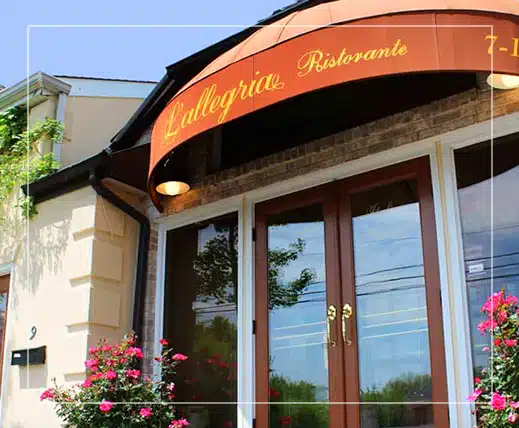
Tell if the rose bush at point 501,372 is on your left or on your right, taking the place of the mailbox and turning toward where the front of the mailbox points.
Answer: on your left

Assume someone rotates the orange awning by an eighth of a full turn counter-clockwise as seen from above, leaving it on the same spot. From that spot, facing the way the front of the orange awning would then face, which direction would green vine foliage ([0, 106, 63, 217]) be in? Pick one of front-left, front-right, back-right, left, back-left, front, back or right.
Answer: back-right

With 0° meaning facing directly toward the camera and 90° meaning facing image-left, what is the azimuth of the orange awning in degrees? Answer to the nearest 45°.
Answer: approximately 45°

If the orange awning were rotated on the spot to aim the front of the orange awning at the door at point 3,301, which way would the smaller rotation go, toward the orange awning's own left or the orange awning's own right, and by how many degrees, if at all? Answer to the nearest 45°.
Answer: approximately 90° to the orange awning's own right

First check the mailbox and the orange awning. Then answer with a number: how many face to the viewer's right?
0

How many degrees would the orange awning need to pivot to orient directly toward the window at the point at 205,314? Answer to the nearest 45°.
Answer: approximately 90° to its right

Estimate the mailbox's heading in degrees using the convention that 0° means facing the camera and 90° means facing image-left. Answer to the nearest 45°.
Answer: approximately 45°

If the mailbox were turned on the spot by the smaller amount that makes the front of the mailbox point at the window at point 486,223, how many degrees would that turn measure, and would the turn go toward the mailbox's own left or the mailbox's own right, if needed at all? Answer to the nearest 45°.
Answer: approximately 90° to the mailbox's own left

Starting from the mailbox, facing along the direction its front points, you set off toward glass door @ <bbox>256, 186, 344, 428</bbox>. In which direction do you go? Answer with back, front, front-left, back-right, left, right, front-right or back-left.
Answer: left
